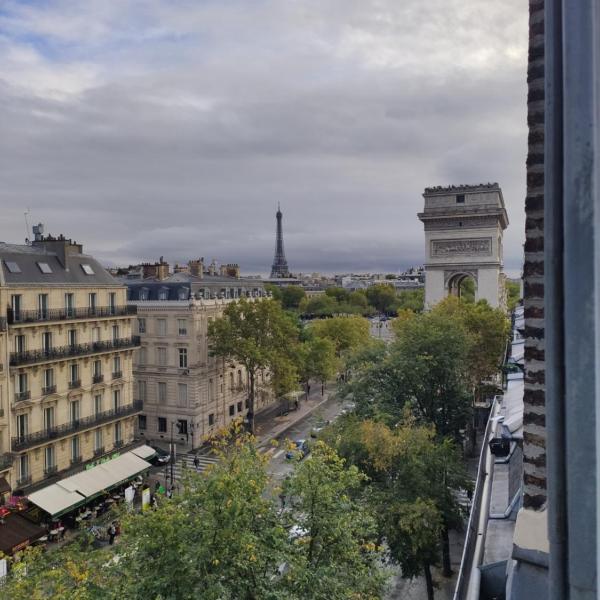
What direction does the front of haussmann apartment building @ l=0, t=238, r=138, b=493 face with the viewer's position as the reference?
facing the viewer and to the right of the viewer

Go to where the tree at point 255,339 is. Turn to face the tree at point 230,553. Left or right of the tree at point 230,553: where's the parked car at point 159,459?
right

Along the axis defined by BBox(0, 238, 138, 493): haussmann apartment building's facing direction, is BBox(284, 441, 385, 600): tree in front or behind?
in front

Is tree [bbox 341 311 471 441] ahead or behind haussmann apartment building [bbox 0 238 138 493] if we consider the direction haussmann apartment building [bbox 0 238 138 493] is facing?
ahead

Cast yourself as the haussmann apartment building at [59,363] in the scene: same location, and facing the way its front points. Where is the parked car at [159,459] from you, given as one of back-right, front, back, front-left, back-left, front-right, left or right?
left

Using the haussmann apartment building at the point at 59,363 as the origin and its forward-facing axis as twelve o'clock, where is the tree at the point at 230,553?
The tree is roughly at 1 o'clock from the haussmann apartment building.

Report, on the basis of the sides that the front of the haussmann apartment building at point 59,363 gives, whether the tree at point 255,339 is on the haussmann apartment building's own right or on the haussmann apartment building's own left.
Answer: on the haussmann apartment building's own left

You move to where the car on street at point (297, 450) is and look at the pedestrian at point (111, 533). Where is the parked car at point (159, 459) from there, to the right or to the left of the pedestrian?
right
